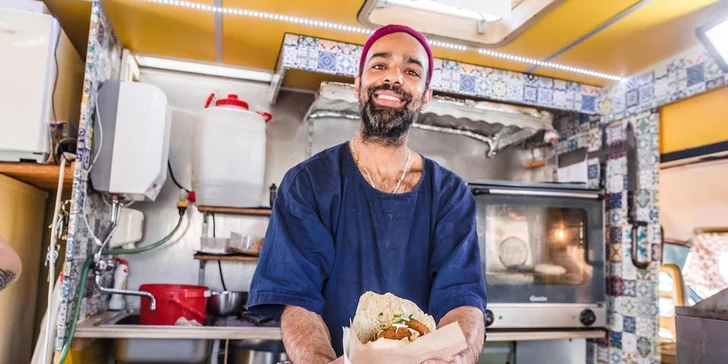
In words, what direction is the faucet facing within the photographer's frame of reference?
facing to the right of the viewer

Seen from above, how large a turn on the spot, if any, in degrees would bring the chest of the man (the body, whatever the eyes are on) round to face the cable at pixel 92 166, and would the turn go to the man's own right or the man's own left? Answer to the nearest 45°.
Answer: approximately 135° to the man's own right

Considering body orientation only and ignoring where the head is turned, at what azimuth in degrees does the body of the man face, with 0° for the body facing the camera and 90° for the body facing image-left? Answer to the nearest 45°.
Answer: approximately 0°

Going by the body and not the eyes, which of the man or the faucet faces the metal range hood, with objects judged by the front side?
the faucet

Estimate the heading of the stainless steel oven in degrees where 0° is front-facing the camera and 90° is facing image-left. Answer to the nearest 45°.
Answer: approximately 0°
